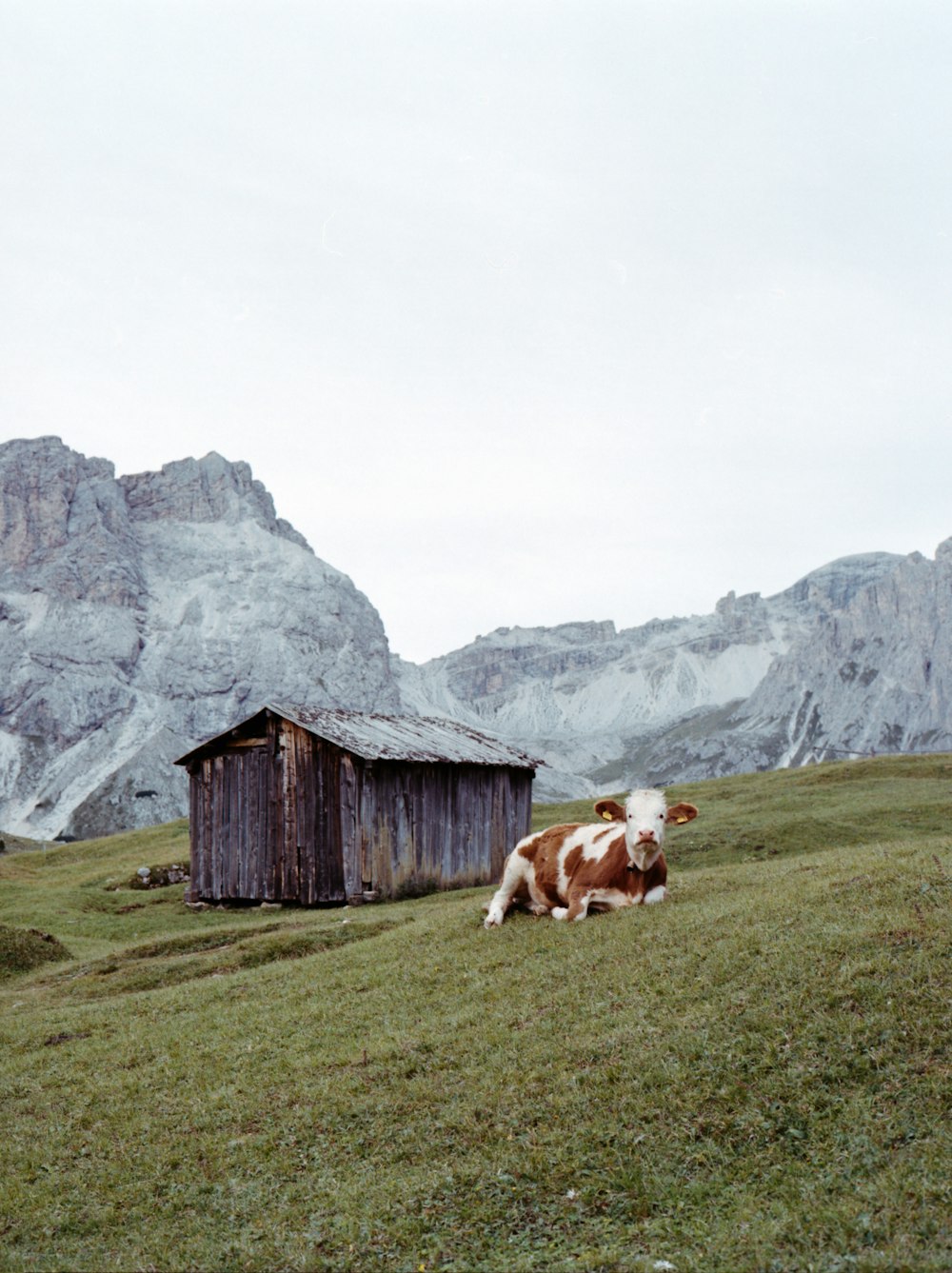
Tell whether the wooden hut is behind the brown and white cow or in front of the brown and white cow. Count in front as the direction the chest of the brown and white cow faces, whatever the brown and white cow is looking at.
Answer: behind

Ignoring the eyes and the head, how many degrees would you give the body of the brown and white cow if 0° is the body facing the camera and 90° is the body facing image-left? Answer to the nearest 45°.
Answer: approximately 315°
